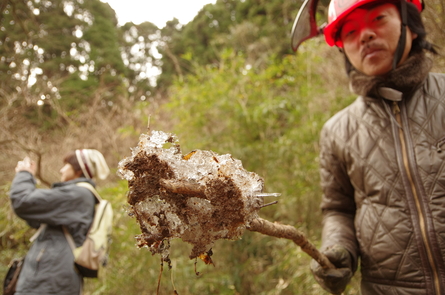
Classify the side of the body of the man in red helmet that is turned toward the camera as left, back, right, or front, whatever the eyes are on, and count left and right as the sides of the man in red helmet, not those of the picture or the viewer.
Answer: front
